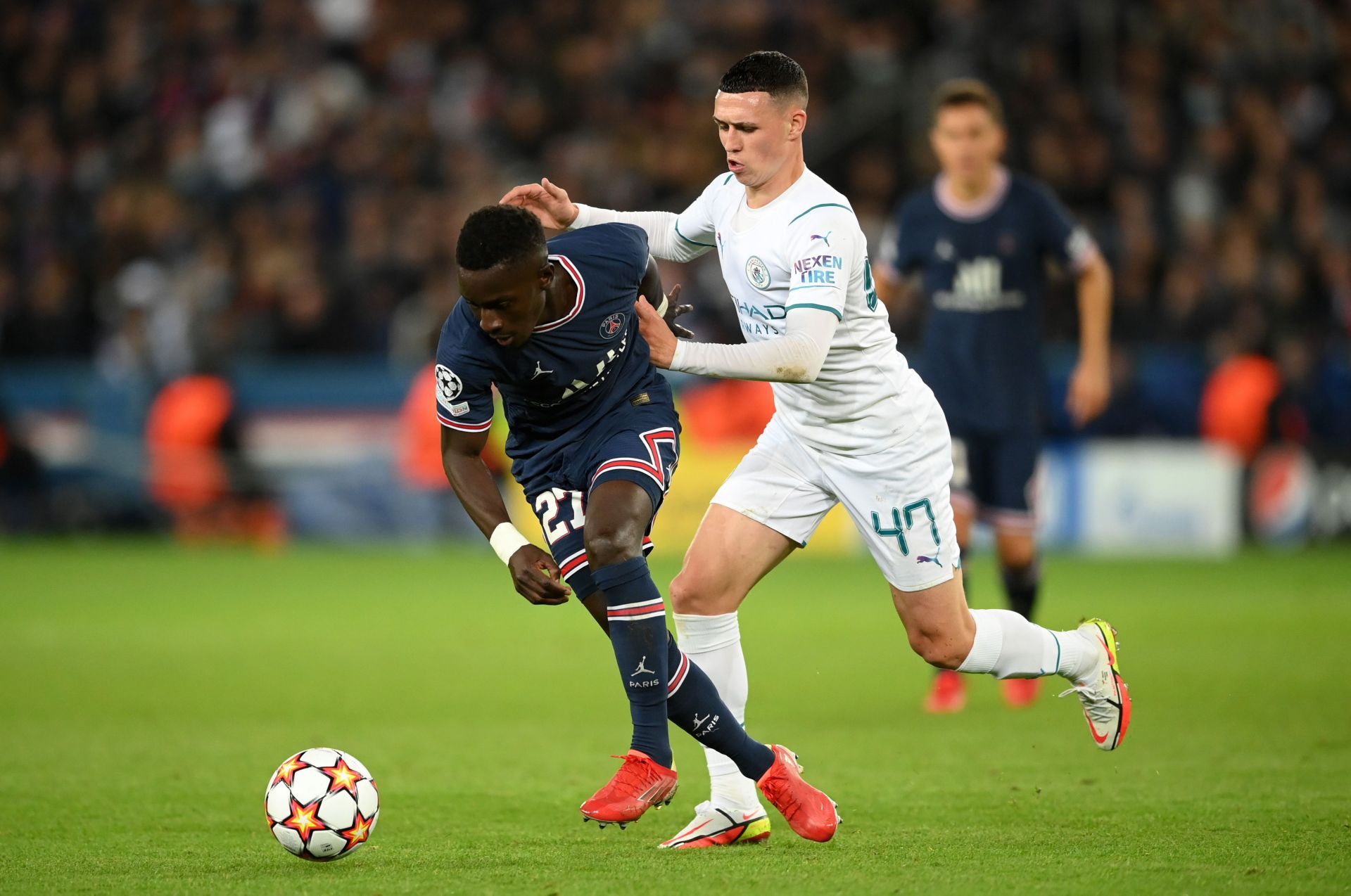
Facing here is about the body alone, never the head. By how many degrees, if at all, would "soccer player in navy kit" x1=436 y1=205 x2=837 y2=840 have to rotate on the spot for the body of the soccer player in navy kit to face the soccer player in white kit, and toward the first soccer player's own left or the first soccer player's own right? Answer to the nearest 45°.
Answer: approximately 135° to the first soccer player's own left

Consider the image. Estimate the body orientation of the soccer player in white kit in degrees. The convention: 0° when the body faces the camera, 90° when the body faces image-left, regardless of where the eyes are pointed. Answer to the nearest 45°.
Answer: approximately 45°

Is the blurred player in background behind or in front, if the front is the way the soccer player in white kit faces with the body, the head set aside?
behind

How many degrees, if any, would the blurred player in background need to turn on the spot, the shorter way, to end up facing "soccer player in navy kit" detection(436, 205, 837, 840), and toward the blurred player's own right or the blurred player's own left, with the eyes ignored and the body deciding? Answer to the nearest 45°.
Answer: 0° — they already face them

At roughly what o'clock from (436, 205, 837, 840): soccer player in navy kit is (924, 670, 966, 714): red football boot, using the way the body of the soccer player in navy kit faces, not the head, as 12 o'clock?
The red football boot is roughly at 5 o'clock from the soccer player in navy kit.
